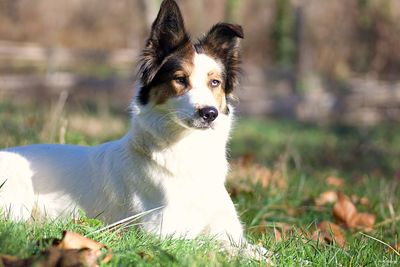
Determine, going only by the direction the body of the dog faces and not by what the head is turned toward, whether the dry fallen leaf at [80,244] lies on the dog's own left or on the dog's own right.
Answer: on the dog's own right

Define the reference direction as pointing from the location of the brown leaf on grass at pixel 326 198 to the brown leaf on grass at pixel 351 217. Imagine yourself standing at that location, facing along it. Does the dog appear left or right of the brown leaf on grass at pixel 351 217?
right

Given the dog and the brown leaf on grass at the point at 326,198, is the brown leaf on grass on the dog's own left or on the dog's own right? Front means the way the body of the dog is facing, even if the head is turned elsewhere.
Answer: on the dog's own left

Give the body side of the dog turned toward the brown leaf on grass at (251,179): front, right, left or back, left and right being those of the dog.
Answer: left

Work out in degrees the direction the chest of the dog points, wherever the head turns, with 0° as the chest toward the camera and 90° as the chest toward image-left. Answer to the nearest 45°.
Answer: approximately 315°

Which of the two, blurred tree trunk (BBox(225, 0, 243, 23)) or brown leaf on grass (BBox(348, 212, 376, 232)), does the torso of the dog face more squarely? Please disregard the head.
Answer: the brown leaf on grass

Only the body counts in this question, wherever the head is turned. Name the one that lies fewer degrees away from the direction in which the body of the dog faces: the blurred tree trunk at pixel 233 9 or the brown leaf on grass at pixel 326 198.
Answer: the brown leaf on grass

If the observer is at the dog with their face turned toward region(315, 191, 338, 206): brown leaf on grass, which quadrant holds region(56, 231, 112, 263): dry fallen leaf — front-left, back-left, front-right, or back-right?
back-right

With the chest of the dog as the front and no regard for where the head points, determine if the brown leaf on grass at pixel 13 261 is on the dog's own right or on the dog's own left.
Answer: on the dog's own right

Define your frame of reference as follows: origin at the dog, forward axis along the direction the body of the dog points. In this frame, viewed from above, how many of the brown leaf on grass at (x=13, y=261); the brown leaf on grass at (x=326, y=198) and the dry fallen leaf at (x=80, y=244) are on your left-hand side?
1

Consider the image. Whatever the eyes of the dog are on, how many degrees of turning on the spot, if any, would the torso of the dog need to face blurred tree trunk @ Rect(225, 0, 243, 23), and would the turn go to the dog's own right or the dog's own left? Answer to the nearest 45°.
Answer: approximately 135° to the dog's own left
